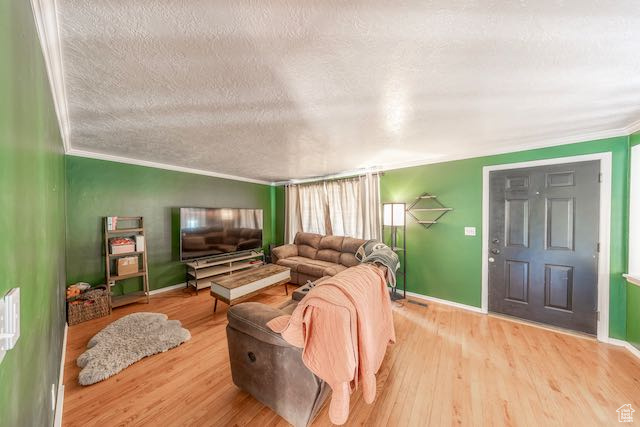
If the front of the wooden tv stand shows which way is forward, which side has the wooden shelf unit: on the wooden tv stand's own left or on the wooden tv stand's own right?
on the wooden tv stand's own right

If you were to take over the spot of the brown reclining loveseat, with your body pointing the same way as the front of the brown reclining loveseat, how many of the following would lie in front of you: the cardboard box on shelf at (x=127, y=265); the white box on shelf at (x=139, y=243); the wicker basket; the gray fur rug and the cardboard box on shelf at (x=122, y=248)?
5

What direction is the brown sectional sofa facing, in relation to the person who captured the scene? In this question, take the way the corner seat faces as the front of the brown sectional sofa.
facing the viewer and to the left of the viewer

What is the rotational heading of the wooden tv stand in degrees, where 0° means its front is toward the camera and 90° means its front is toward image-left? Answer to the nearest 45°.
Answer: approximately 315°

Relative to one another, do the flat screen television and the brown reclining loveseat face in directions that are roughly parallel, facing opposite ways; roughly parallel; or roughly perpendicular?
roughly parallel, facing opposite ways

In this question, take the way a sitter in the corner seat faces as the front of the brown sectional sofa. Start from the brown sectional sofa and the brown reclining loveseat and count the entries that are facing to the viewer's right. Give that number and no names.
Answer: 0

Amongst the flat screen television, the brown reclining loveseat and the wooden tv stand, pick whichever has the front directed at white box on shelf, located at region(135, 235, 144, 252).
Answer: the brown reclining loveseat

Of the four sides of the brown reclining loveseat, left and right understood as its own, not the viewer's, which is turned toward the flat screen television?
front

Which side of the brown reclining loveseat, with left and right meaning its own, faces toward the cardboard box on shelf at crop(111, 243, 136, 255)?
front

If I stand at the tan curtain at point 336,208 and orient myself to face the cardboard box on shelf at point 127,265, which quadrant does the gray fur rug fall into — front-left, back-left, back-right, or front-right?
front-left

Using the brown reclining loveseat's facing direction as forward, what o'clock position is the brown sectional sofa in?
The brown sectional sofa is roughly at 2 o'clock from the brown reclining loveseat.

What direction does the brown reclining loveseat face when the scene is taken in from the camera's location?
facing away from the viewer and to the left of the viewer

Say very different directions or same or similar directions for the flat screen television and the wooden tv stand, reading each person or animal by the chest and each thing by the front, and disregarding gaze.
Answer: same or similar directions

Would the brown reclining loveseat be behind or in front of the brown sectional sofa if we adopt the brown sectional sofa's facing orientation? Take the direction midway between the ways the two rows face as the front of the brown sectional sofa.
in front

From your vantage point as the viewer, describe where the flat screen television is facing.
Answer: facing the viewer and to the right of the viewer
